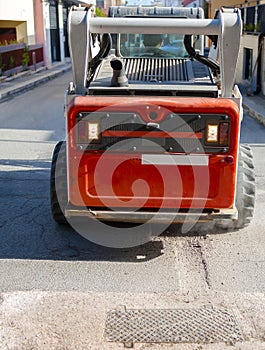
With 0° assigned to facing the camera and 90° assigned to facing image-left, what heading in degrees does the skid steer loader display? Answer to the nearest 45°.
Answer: approximately 180°
